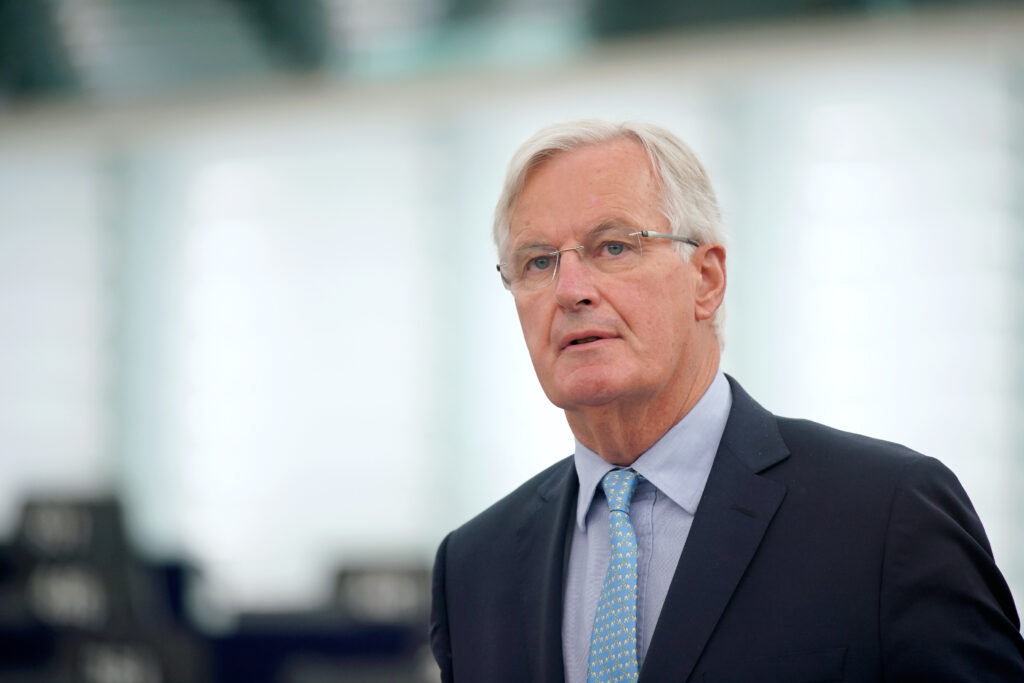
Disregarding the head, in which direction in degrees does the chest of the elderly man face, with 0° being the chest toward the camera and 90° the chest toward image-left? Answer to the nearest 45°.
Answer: approximately 45°

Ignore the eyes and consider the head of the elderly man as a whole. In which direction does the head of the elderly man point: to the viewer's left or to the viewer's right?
to the viewer's left
